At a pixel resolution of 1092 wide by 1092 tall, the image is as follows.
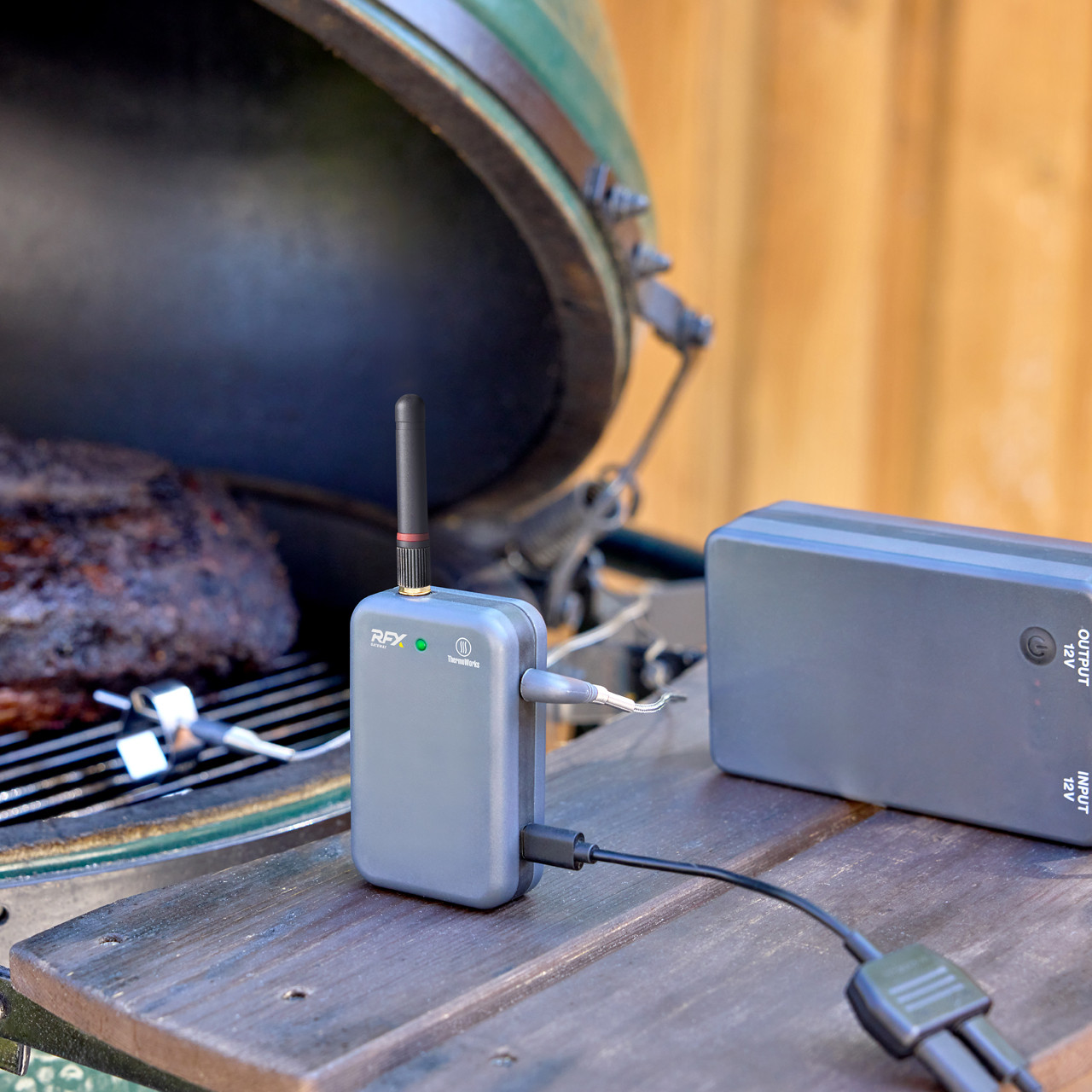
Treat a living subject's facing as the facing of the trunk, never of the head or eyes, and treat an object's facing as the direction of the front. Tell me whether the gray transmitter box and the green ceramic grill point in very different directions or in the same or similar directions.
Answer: same or similar directions

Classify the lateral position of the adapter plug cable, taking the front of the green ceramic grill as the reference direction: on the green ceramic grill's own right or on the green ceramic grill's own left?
on the green ceramic grill's own left

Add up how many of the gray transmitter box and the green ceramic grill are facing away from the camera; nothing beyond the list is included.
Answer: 0

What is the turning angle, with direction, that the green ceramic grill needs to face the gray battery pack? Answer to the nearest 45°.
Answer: approximately 90° to its left

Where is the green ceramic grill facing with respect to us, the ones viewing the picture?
facing the viewer and to the left of the viewer

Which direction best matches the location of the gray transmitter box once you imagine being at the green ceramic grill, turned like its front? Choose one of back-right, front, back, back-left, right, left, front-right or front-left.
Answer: front-left

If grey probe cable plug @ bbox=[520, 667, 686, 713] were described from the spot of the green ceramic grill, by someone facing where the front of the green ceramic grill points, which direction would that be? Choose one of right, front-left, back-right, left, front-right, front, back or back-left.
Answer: front-left
